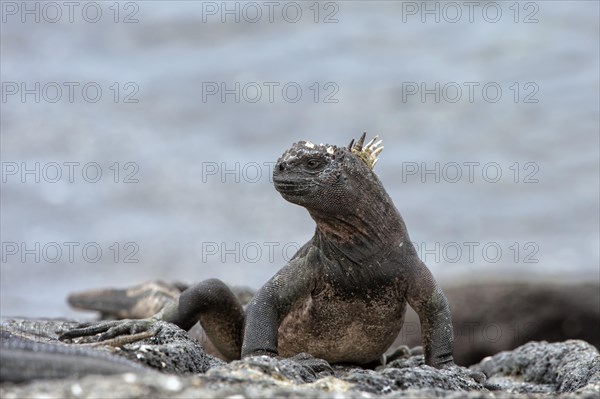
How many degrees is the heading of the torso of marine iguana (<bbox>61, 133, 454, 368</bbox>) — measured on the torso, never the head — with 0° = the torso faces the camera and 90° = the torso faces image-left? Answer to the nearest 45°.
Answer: approximately 0°
